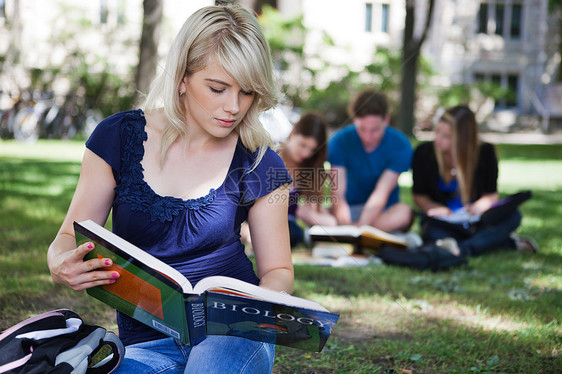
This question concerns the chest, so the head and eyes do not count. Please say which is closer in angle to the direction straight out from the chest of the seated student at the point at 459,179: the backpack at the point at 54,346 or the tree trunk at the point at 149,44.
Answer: the backpack

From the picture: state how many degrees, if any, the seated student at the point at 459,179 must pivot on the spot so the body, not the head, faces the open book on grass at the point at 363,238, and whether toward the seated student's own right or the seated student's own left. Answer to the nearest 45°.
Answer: approximately 45° to the seated student's own right

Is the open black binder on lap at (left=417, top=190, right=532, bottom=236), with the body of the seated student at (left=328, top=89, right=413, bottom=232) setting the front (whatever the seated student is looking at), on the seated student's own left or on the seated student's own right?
on the seated student's own left

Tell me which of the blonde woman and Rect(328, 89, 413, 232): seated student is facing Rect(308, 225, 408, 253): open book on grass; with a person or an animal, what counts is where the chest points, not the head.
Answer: the seated student

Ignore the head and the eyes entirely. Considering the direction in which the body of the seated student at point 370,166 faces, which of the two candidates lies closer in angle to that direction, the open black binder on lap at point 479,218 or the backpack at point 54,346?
the backpack

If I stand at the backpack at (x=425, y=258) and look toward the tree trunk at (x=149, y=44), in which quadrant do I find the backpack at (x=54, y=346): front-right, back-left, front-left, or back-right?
back-left

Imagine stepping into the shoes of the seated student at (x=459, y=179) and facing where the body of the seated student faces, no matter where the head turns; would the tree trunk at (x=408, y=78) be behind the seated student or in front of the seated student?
behind

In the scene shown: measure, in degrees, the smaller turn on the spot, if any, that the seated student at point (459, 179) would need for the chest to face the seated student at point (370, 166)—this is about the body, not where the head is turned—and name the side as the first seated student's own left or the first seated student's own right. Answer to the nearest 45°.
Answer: approximately 90° to the first seated student's own right

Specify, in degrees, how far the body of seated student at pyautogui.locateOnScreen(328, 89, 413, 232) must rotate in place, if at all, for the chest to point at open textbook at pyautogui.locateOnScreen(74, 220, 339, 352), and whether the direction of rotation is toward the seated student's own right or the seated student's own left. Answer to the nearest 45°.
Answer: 0° — they already face it

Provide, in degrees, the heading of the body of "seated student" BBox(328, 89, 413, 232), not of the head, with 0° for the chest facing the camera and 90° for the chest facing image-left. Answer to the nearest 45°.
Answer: approximately 0°
